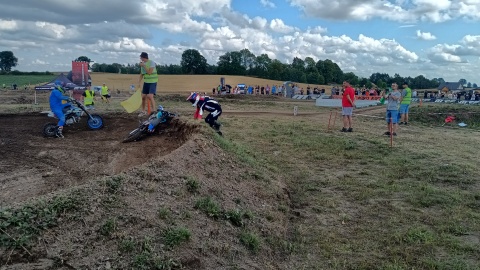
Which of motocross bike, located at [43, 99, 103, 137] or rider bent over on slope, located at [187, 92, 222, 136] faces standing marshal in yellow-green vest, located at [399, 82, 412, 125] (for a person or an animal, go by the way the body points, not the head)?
the motocross bike

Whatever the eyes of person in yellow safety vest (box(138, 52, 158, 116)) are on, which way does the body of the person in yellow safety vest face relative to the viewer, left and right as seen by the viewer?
facing the viewer and to the left of the viewer

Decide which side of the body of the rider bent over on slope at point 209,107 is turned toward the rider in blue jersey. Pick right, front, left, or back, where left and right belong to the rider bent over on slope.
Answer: front

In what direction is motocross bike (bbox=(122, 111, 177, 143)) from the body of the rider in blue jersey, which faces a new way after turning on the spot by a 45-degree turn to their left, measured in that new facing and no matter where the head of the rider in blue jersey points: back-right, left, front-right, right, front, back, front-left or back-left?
right

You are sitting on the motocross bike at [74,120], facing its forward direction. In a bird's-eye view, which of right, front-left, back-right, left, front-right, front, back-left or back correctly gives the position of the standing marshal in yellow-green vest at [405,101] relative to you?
front

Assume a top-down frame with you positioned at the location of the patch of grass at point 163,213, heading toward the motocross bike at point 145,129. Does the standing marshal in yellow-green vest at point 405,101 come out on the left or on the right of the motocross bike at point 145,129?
right

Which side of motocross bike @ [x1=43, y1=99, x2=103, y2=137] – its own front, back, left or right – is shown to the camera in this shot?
right

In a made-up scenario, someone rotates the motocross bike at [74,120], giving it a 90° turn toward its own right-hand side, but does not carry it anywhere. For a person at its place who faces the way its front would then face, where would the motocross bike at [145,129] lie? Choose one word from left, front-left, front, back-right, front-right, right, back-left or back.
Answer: front-left

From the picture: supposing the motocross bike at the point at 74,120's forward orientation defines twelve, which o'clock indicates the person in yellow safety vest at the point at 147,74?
The person in yellow safety vest is roughly at 12 o'clock from the motocross bike.

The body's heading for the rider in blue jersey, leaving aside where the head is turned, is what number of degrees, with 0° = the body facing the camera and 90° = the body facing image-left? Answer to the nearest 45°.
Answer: approximately 270°

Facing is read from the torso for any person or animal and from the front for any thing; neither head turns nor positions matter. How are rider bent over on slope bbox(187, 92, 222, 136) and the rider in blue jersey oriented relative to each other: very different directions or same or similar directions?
very different directions
